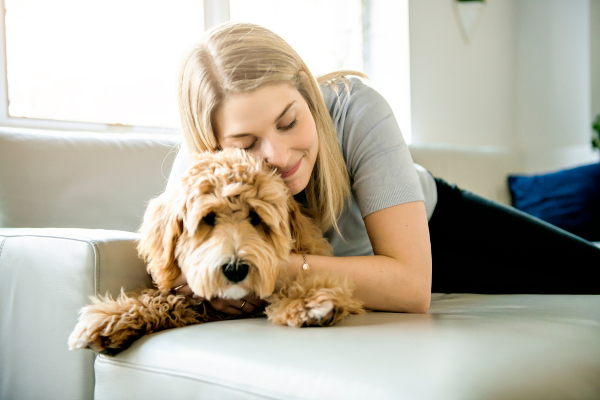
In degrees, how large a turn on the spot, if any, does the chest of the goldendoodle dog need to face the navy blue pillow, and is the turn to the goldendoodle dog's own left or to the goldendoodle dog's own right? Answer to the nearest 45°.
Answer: approximately 135° to the goldendoodle dog's own left

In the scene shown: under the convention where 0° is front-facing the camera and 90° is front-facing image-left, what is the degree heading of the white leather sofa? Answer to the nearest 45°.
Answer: approximately 0°

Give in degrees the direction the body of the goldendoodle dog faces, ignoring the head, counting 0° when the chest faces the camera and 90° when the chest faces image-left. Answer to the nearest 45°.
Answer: approximately 0°
